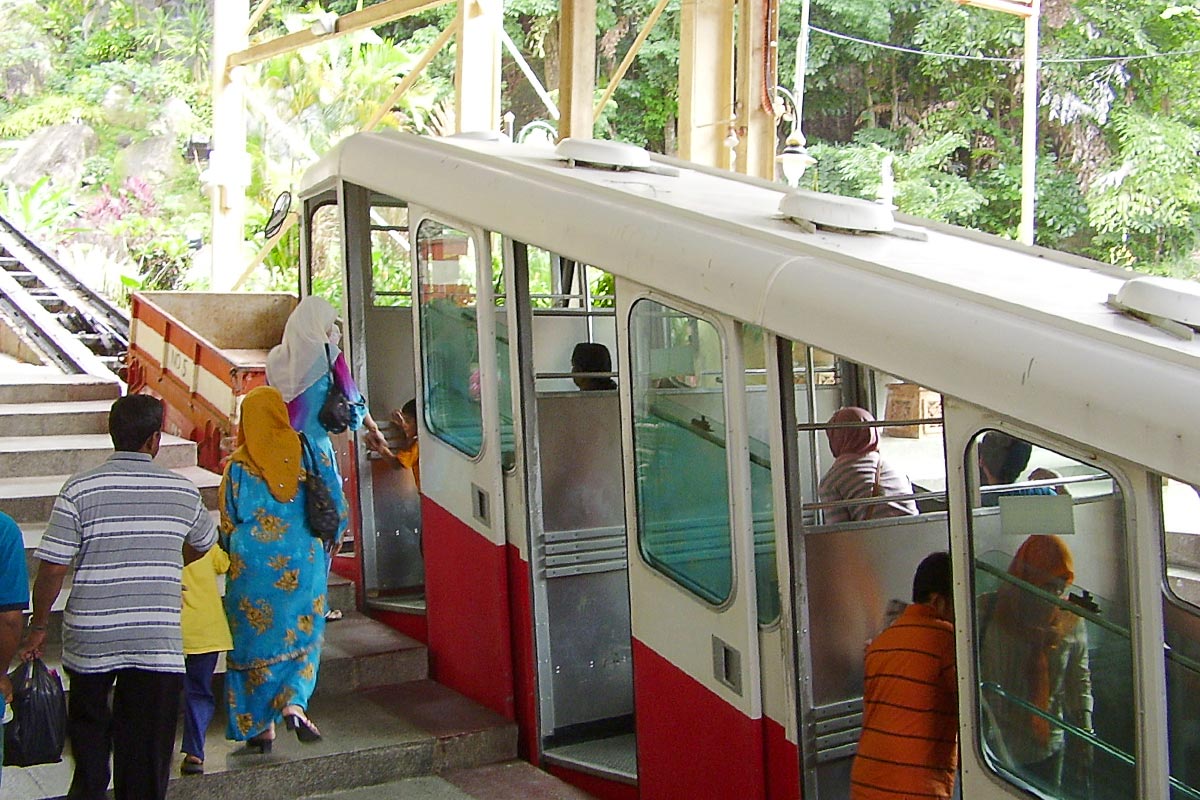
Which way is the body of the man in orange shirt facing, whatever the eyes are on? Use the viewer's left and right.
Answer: facing away from the viewer and to the right of the viewer

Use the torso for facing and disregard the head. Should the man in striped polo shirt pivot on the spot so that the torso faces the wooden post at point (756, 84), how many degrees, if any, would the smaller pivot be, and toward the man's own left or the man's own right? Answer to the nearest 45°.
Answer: approximately 45° to the man's own right

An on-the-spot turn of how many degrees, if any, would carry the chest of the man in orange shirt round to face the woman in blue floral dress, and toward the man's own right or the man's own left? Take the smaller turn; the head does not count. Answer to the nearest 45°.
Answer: approximately 135° to the man's own left

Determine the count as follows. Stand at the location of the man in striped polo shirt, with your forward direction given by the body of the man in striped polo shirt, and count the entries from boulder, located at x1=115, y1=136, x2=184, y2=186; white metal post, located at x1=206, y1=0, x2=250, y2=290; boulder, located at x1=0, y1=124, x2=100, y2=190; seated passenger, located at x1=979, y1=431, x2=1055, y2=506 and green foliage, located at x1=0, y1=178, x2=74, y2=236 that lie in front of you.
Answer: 4

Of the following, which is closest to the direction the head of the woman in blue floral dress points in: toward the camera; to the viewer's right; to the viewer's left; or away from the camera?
away from the camera

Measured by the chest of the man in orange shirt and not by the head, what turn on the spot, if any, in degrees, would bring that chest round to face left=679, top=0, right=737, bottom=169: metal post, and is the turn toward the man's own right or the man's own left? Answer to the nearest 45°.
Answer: approximately 45° to the man's own left

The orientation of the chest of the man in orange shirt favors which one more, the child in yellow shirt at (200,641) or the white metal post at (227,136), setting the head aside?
the white metal post

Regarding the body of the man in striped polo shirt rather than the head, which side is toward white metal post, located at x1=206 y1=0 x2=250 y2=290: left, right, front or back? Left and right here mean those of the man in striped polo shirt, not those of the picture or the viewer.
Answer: front

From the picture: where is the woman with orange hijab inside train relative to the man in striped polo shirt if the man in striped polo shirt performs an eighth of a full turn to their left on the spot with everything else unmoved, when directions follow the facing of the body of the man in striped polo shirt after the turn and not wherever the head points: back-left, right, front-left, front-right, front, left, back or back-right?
back

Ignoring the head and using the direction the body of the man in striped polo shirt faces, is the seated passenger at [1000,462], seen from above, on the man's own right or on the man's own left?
on the man's own right

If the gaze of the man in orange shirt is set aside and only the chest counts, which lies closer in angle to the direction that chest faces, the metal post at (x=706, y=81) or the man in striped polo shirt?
the metal post

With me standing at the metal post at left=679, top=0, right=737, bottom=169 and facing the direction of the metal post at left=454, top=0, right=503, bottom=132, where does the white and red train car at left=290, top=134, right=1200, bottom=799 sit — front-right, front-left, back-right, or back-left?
back-left

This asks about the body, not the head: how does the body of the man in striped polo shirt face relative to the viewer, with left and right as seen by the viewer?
facing away from the viewer

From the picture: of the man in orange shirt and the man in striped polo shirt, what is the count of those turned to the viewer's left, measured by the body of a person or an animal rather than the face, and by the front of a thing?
0

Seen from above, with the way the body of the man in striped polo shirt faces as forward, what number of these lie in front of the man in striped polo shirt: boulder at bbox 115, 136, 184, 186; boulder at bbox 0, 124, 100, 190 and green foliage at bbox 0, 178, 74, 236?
3
